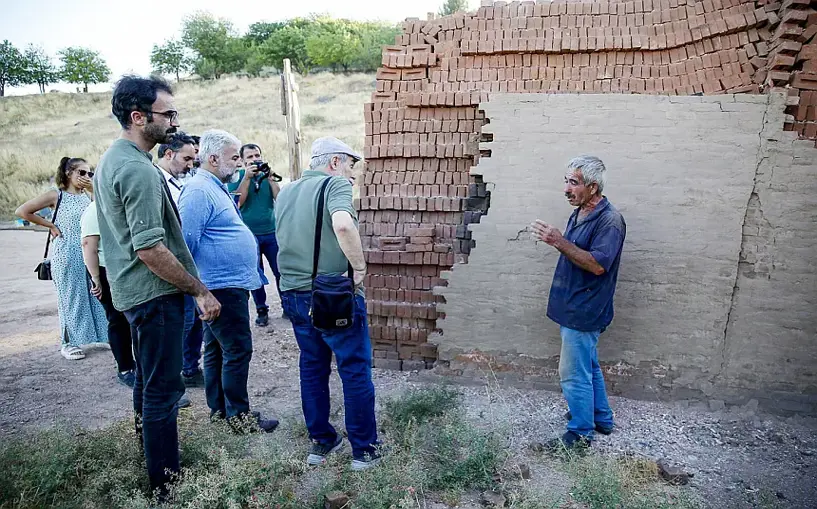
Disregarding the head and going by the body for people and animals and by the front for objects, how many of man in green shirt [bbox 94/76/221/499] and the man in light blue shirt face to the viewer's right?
2

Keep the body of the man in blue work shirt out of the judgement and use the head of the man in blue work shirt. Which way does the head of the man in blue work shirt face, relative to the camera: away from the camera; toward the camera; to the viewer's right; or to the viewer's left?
to the viewer's left

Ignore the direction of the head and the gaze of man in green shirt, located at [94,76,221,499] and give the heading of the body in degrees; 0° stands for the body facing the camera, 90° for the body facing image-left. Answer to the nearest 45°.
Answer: approximately 270°

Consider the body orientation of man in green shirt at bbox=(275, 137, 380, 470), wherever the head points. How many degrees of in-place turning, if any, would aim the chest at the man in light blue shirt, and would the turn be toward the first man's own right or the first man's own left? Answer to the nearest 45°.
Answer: approximately 90° to the first man's own left

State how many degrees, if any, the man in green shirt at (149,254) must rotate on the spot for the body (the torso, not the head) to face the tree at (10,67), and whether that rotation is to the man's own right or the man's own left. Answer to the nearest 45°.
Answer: approximately 90° to the man's own left

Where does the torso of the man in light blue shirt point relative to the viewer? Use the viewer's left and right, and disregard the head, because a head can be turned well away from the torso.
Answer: facing to the right of the viewer

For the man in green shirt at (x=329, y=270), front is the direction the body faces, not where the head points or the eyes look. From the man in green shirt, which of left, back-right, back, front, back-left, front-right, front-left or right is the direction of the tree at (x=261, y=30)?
front-left

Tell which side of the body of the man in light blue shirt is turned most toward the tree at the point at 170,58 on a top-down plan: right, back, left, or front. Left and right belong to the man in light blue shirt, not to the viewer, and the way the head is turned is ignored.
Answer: left

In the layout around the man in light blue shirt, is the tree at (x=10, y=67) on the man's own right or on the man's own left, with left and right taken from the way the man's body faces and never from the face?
on the man's own left

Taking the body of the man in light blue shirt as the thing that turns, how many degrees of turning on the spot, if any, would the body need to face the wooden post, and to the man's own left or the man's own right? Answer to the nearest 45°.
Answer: approximately 90° to the man's own left

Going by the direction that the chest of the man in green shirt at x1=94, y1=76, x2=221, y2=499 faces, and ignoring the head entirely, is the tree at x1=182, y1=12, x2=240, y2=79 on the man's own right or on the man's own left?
on the man's own left

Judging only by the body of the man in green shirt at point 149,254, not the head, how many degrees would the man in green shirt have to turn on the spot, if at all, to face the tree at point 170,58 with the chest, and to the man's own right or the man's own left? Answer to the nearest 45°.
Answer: approximately 90° to the man's own left

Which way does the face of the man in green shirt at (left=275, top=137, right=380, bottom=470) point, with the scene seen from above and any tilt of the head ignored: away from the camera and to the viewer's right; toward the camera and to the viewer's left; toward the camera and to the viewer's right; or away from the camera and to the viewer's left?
away from the camera and to the viewer's right
